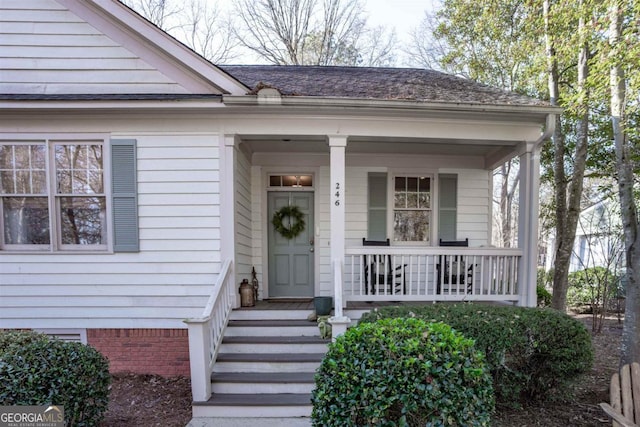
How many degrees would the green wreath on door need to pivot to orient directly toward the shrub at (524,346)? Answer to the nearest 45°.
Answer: approximately 45° to its left

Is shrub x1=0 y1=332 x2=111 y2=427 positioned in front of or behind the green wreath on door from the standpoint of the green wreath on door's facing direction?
in front

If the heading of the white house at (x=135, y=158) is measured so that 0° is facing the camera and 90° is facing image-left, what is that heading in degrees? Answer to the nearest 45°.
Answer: approximately 0°

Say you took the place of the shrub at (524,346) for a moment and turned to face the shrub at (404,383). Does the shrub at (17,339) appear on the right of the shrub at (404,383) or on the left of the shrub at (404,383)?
right

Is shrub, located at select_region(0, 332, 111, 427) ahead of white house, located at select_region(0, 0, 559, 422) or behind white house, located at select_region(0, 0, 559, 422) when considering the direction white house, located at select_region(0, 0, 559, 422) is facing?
ahead

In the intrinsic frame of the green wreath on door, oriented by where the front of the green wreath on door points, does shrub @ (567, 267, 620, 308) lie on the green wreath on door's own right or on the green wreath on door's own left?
on the green wreath on door's own left
